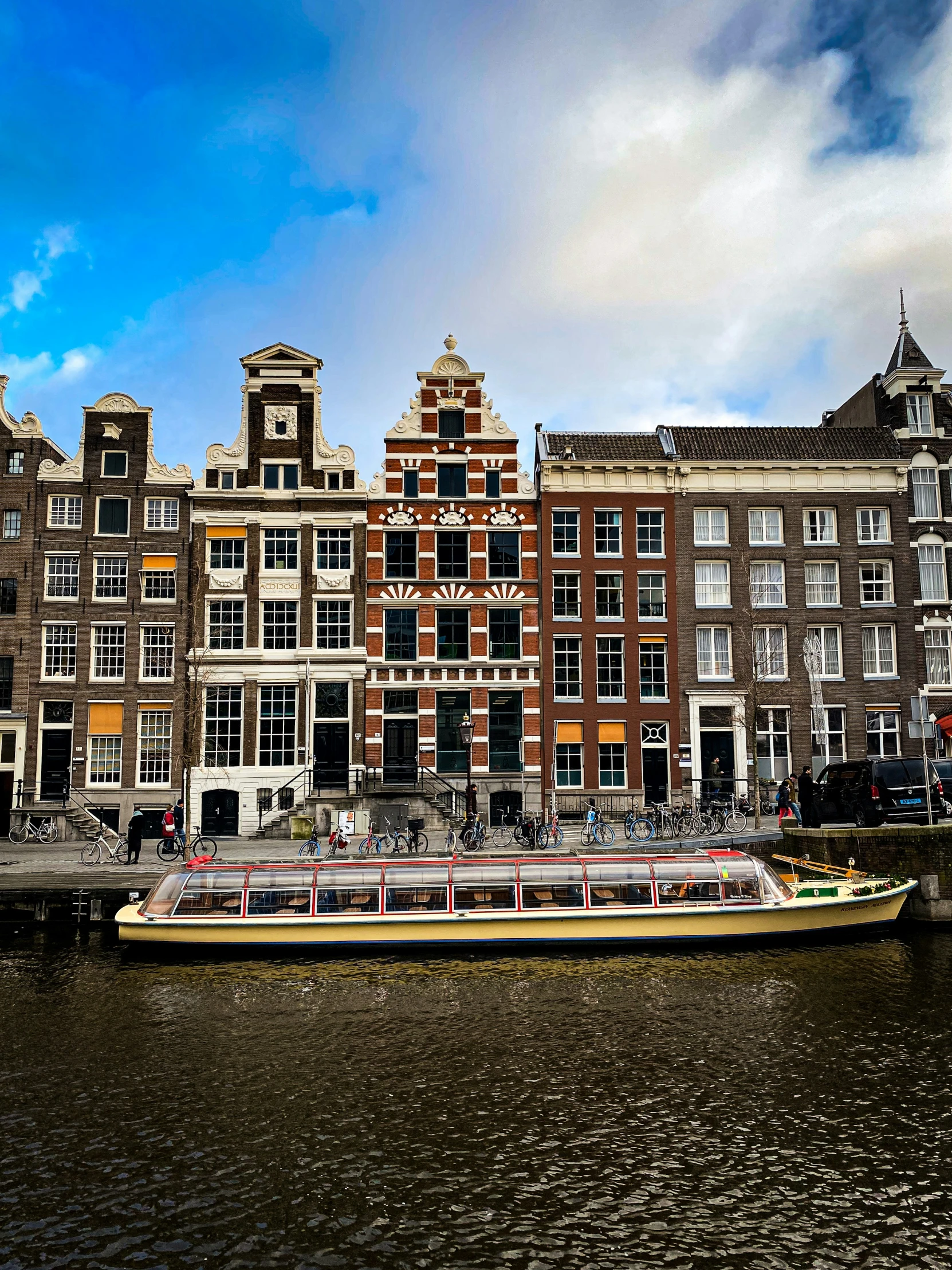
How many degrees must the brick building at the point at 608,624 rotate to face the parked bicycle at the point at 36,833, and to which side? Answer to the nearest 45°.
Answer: approximately 90° to its right

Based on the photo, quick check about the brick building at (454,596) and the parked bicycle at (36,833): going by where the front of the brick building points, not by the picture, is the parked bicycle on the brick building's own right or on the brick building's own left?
on the brick building's own right

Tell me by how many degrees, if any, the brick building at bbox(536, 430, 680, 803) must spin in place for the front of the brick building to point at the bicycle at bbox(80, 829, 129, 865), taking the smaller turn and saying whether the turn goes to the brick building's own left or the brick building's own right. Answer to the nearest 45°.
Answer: approximately 45° to the brick building's own right

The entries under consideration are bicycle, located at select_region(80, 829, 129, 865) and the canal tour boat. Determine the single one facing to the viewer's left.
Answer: the bicycle

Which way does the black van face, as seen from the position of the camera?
facing away from the viewer and to the left of the viewer

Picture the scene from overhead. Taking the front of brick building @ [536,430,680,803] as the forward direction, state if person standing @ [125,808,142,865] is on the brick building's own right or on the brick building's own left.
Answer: on the brick building's own right

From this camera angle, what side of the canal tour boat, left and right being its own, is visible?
right

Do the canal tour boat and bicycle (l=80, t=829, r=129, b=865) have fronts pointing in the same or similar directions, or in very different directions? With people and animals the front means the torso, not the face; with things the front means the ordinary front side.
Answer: very different directions

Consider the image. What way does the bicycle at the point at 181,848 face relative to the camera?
to the viewer's right

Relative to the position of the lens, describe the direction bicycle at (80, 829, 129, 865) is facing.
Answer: facing to the left of the viewer

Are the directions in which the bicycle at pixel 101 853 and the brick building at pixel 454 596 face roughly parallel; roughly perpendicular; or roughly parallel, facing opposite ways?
roughly perpendicular

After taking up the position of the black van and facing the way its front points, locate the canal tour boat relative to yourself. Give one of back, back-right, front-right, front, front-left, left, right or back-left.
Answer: left

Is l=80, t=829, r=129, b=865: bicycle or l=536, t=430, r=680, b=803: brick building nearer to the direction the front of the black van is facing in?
the brick building
